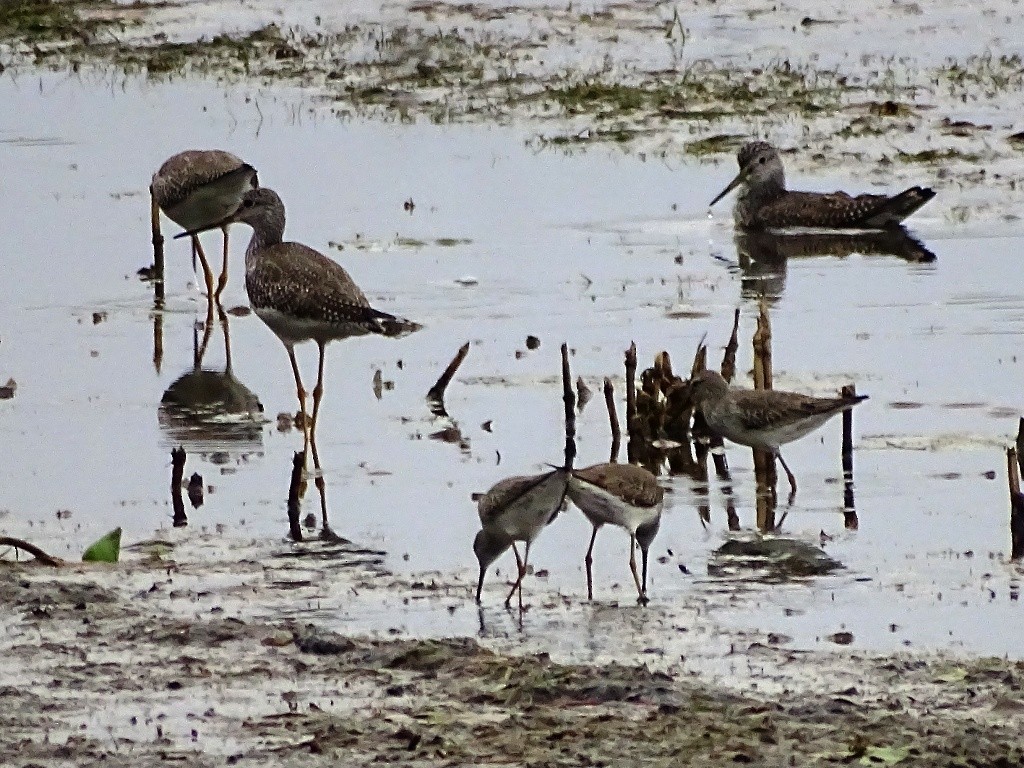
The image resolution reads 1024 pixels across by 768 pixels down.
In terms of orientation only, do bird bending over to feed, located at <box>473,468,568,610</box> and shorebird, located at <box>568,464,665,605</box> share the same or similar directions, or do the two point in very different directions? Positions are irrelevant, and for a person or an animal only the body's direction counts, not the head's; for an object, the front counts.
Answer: very different directions

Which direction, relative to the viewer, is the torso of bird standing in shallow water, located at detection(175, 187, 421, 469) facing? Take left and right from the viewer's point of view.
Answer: facing to the left of the viewer

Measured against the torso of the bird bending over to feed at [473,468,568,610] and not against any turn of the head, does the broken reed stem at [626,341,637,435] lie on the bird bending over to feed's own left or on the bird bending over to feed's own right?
on the bird bending over to feed's own right

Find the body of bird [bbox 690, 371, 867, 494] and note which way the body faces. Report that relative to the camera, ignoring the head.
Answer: to the viewer's left

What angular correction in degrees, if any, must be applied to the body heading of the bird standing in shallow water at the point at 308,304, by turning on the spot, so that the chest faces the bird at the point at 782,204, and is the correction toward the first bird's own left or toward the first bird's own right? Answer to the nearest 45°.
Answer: approximately 135° to the first bird's own right

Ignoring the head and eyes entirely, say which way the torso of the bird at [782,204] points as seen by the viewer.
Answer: to the viewer's left

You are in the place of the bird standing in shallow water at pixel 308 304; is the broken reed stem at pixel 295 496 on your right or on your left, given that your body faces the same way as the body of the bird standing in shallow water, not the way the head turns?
on your left

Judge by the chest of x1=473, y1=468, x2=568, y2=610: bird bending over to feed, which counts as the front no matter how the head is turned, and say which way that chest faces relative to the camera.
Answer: to the viewer's left

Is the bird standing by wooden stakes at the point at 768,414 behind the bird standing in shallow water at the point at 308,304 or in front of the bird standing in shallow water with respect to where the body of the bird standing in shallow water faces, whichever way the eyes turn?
behind

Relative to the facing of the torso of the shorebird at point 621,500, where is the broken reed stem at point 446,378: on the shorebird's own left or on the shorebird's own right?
on the shorebird's own left
